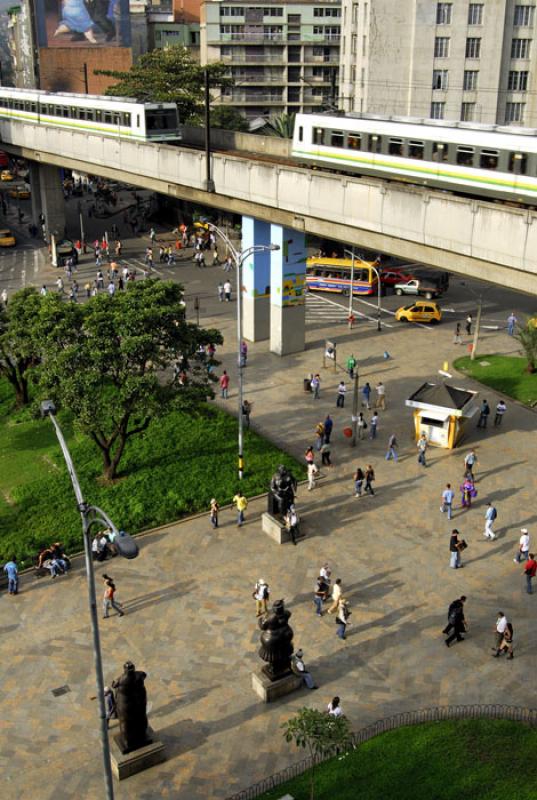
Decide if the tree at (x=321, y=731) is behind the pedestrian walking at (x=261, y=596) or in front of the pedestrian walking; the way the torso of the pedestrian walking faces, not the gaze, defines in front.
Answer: in front

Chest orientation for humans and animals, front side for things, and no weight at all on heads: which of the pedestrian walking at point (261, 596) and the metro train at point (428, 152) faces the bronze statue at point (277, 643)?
the pedestrian walking

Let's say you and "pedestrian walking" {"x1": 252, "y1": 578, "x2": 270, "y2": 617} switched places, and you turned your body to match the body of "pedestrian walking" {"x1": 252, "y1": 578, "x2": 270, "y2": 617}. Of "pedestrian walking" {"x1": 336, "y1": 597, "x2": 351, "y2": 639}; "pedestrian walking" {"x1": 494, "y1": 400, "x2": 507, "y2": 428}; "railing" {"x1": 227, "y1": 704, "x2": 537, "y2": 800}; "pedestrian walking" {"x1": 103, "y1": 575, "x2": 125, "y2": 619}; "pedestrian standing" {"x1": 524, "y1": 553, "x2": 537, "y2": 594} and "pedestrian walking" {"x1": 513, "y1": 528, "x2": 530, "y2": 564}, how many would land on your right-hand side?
1

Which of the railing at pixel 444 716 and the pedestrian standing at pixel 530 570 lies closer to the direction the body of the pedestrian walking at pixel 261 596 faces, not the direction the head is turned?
the railing

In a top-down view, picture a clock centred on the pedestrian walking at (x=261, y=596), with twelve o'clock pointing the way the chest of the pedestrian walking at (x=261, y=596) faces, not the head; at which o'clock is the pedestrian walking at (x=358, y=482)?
the pedestrian walking at (x=358, y=482) is roughly at 7 o'clock from the pedestrian walking at (x=261, y=596).

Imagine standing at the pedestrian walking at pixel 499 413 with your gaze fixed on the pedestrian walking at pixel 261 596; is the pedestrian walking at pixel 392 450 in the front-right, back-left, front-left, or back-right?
front-right

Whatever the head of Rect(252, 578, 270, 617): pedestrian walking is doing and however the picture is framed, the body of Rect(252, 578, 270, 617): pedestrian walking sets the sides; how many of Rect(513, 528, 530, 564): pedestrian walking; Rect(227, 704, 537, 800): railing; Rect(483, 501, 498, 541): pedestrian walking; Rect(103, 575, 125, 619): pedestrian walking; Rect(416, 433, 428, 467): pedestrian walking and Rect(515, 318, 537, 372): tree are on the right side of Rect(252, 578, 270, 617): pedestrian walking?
1

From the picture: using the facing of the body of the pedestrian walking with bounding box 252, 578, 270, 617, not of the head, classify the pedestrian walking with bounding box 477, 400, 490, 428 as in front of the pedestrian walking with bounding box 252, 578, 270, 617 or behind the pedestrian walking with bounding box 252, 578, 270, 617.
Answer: behind

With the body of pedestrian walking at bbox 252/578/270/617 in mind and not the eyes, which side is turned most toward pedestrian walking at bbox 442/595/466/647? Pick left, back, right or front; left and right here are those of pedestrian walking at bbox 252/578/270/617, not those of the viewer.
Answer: left

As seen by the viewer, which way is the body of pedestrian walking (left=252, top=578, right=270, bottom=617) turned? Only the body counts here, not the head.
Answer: toward the camera

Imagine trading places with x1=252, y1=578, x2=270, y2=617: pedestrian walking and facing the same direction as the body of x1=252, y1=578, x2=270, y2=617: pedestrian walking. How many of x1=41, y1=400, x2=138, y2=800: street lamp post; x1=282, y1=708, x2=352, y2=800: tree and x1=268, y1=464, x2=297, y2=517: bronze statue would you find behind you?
1

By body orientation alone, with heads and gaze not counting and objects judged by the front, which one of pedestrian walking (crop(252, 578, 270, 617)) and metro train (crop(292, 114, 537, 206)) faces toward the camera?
the pedestrian walking
